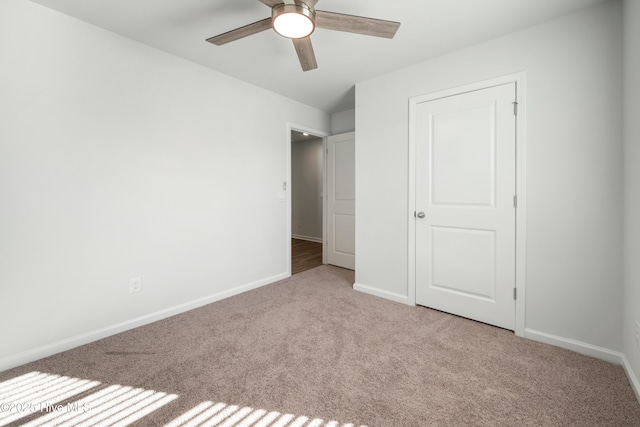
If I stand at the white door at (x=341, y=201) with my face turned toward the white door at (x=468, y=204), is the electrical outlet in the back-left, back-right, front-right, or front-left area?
front-right

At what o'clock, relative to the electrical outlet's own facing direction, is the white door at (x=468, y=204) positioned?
The white door is roughly at 10 o'clock from the electrical outlet.

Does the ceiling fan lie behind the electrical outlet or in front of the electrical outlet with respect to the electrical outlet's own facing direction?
in front

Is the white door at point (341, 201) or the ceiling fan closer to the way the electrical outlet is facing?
the ceiling fan

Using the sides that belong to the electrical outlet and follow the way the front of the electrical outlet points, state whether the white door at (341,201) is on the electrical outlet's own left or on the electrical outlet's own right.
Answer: on the electrical outlet's own left

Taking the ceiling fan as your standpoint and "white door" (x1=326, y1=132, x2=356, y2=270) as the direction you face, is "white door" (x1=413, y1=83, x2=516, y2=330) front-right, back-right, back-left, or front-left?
front-right
